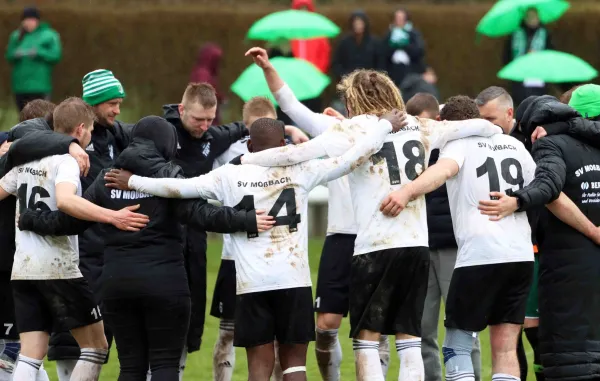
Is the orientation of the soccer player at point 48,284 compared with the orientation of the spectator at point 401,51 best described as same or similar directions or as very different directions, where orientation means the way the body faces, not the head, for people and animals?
very different directions

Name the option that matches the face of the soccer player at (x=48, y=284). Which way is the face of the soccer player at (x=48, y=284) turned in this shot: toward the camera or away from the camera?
away from the camera

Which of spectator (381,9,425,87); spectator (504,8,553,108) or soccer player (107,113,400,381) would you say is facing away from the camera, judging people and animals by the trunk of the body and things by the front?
the soccer player

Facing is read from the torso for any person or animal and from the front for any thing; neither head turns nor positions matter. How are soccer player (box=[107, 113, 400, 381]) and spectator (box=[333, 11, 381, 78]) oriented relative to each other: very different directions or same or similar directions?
very different directions

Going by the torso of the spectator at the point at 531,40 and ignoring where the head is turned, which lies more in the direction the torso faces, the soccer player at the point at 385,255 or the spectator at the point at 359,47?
the soccer player

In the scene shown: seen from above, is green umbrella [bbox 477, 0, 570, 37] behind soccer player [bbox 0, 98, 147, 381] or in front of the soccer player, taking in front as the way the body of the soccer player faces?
in front

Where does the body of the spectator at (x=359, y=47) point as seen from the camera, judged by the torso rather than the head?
toward the camera

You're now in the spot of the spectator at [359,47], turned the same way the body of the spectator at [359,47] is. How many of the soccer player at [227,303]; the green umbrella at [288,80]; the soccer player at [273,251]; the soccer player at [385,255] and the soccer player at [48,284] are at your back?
0

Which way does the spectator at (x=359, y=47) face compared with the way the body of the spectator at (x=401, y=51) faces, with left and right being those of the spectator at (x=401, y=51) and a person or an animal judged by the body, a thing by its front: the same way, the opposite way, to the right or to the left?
the same way

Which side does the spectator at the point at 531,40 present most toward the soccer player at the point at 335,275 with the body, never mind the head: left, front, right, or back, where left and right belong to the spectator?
front

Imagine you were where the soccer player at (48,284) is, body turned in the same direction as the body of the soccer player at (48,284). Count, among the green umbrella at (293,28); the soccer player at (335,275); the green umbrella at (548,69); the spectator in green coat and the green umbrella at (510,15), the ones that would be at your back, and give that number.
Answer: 0

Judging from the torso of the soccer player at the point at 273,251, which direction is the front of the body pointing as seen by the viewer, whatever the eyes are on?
away from the camera

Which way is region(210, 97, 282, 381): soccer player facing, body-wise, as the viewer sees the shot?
toward the camera

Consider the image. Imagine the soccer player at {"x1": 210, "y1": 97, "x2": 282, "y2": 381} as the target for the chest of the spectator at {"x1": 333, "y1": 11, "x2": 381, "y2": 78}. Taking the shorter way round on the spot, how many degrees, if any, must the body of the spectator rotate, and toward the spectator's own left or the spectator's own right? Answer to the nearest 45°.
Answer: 0° — they already face them

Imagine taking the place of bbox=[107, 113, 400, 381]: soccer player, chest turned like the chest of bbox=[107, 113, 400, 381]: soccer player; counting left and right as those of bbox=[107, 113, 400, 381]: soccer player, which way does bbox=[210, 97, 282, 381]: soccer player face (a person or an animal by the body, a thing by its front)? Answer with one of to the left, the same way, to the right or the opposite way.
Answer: the opposite way

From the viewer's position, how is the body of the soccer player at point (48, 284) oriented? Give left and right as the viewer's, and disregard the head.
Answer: facing away from the viewer and to the right of the viewer
